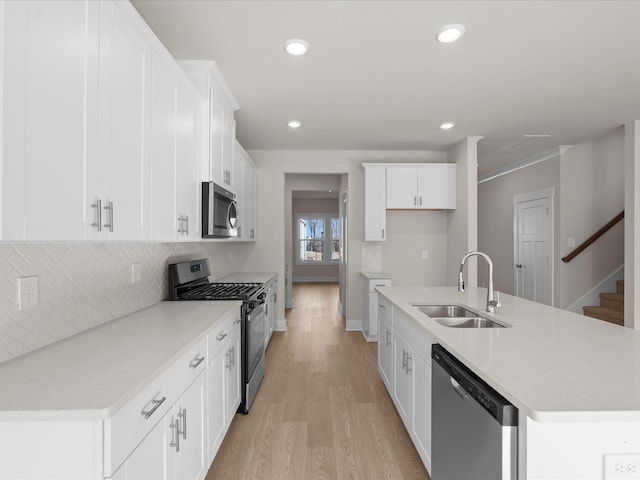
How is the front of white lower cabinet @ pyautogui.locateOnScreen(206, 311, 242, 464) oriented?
to the viewer's right

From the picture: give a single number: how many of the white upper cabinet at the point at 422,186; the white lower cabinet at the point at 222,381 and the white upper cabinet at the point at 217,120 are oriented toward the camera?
1

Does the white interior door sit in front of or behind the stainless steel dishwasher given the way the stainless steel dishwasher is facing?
behind

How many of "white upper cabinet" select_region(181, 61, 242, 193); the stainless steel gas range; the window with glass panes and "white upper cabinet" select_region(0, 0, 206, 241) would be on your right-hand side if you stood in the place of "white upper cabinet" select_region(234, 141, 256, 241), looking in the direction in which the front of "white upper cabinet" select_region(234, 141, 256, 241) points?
3

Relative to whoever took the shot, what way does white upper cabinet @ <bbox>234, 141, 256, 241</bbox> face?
facing to the right of the viewer

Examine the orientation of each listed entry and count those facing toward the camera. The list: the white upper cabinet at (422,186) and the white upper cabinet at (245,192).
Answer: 1

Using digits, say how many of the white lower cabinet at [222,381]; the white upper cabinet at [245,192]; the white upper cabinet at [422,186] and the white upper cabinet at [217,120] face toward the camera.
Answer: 1

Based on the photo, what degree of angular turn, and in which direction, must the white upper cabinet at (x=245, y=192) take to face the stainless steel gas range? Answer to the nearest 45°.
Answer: approximately 90° to its right

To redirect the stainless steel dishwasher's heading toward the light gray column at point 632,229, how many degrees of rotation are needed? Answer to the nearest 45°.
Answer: approximately 180°

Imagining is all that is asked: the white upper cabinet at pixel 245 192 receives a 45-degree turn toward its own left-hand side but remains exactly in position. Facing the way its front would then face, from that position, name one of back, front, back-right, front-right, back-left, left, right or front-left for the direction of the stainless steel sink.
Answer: right

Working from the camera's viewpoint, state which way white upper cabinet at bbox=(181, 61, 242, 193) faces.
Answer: facing to the right of the viewer

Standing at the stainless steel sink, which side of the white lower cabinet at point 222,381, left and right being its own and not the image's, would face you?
front
